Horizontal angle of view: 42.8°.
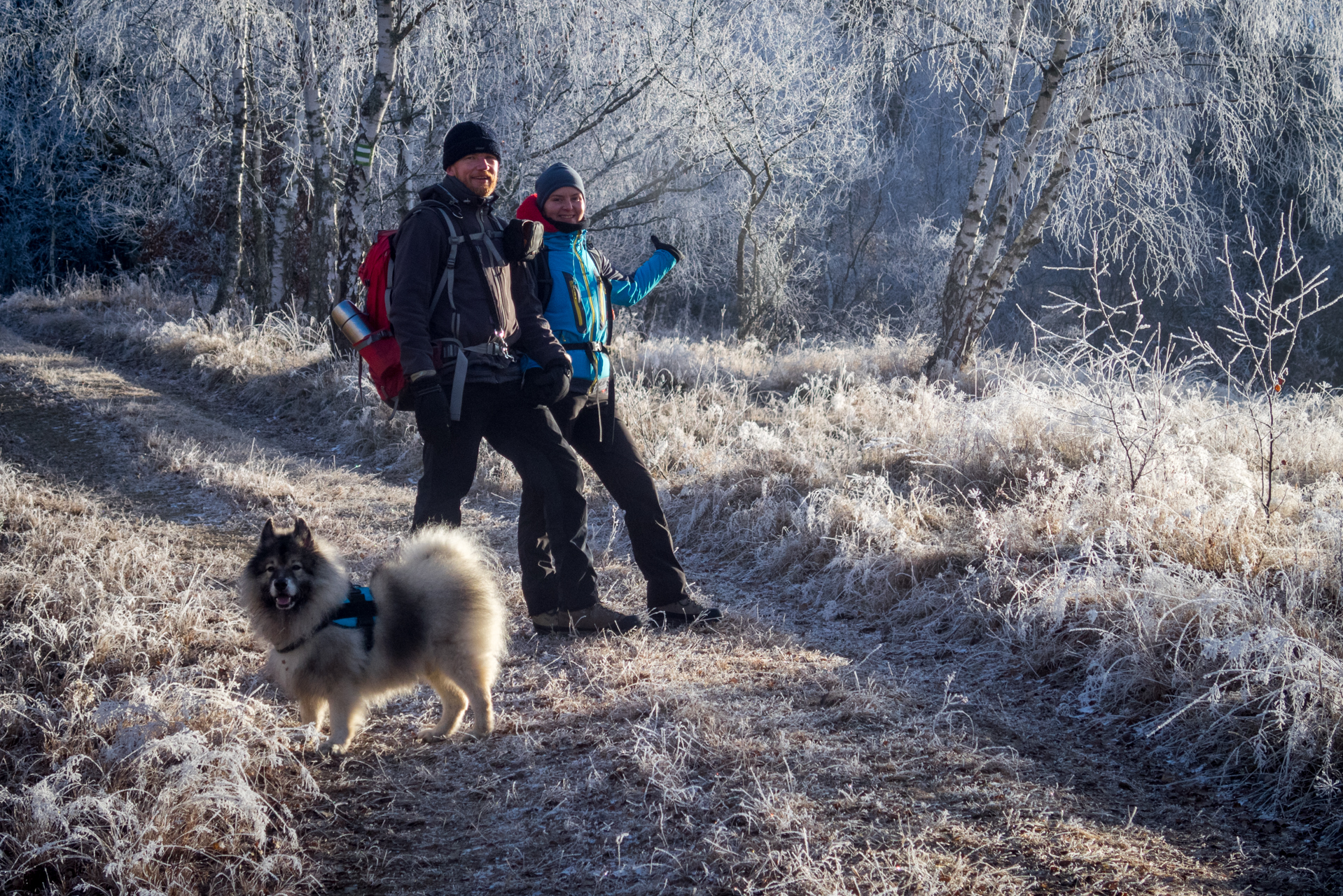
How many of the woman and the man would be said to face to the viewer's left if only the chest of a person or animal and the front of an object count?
0

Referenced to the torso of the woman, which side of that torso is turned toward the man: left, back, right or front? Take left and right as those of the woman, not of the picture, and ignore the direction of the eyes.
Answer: right

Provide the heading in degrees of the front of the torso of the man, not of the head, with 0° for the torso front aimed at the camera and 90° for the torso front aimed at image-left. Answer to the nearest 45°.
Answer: approximately 315°

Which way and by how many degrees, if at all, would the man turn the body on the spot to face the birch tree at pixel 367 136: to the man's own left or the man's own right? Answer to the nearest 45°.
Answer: approximately 135° to the man's own left

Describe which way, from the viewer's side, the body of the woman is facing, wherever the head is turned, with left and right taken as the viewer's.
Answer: facing the viewer and to the right of the viewer

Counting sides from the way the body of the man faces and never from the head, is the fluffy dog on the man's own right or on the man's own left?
on the man's own right

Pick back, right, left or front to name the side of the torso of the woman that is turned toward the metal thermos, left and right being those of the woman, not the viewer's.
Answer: right

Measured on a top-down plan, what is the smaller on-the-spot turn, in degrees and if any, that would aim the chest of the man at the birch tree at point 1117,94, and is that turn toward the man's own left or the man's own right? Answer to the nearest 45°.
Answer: approximately 90° to the man's own left

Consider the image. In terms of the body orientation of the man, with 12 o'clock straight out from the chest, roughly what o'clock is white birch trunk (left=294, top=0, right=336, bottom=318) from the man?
The white birch trunk is roughly at 7 o'clock from the man.
